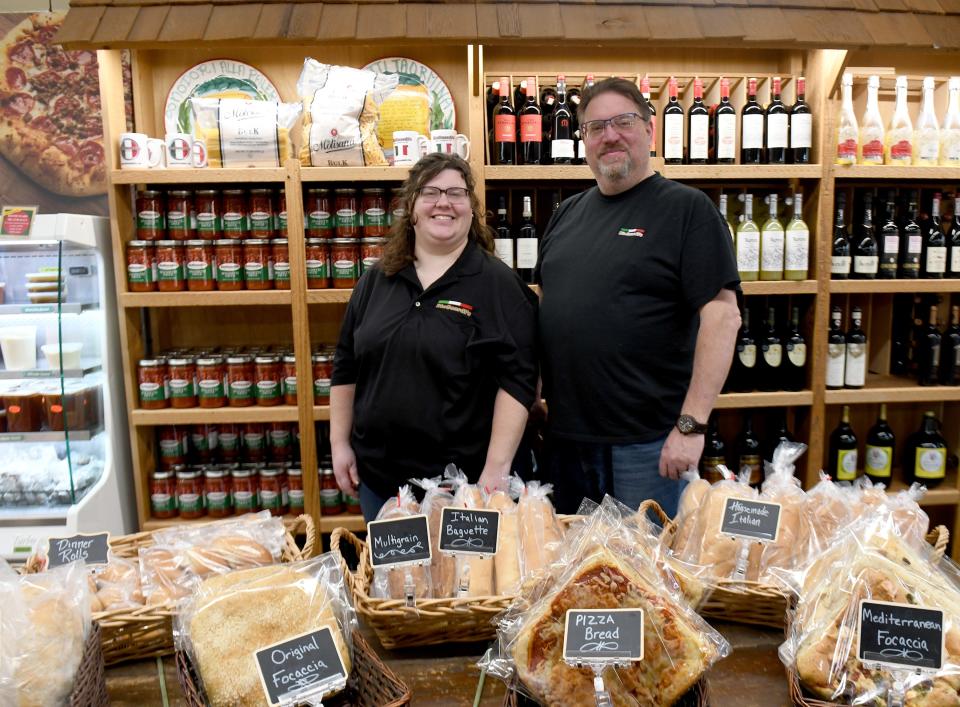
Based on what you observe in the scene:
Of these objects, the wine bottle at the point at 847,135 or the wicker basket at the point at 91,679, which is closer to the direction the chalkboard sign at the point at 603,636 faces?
the wicker basket

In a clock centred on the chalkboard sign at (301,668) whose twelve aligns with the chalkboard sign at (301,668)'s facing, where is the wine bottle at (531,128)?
The wine bottle is roughly at 7 o'clock from the chalkboard sign.

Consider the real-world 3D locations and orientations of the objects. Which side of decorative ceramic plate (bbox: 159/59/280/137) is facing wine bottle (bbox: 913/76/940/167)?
left
